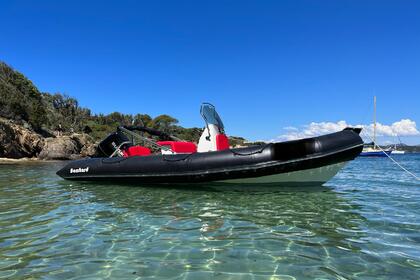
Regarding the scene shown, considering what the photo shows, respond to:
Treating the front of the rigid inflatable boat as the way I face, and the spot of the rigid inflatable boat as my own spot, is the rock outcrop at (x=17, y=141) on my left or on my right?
on my left

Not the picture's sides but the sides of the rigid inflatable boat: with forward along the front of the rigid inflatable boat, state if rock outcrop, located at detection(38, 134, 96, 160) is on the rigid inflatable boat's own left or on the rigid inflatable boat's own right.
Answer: on the rigid inflatable boat's own left

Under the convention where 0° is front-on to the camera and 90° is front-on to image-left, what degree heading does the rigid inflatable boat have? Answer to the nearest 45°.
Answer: approximately 270°
